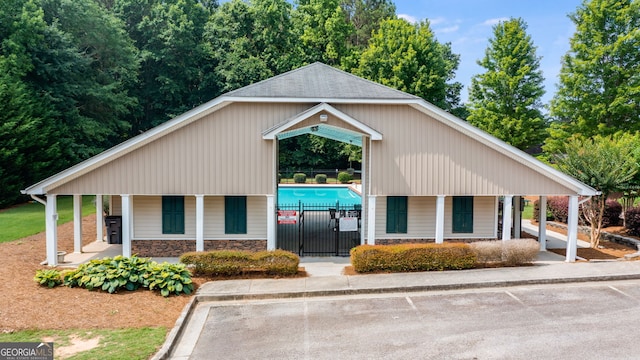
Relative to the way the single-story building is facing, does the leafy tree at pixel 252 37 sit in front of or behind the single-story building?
behind

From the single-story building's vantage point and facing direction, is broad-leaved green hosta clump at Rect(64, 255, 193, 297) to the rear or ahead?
ahead

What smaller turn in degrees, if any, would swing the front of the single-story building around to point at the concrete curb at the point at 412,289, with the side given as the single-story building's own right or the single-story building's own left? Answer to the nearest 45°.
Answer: approximately 45° to the single-story building's own left

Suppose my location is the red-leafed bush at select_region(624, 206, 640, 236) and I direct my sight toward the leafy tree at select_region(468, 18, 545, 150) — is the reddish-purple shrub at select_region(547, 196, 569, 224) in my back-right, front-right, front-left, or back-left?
front-left

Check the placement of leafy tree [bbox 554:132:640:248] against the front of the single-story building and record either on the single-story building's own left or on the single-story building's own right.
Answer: on the single-story building's own left

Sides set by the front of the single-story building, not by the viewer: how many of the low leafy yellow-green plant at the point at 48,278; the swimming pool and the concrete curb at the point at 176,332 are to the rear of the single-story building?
1

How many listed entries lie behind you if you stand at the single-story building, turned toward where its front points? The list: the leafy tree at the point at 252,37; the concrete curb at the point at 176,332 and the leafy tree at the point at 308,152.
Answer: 2

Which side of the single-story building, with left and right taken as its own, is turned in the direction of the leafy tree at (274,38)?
back

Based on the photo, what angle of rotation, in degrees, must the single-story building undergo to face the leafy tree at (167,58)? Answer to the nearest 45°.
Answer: approximately 135° to its right

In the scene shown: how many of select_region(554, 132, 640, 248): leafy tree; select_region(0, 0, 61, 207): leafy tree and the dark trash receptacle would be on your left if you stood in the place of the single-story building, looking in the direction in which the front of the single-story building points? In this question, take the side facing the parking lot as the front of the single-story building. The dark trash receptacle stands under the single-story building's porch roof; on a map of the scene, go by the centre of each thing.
1

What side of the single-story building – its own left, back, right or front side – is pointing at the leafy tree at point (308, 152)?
back

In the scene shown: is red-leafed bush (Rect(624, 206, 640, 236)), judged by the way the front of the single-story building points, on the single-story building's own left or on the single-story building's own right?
on the single-story building's own left

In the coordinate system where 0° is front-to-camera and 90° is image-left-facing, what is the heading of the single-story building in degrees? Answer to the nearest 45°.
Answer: approximately 0°

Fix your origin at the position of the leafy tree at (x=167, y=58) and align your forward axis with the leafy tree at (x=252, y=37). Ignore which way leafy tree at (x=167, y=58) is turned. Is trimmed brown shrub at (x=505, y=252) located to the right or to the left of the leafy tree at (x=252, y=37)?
right

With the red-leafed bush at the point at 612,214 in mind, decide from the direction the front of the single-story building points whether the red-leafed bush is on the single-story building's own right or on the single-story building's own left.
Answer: on the single-story building's own left

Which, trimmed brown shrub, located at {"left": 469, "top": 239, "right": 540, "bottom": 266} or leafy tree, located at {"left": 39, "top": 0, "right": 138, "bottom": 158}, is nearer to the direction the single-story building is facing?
the trimmed brown shrub
